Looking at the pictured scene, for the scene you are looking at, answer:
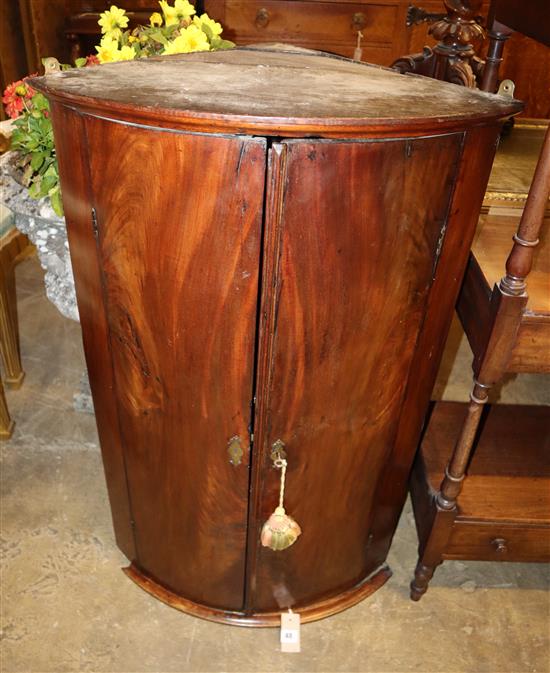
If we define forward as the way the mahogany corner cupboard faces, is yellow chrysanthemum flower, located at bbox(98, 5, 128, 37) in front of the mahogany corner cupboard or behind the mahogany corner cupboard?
behind

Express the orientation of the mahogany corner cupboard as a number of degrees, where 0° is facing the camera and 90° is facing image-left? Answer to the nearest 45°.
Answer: approximately 0°

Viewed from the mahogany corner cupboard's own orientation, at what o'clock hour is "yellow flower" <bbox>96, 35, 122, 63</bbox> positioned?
The yellow flower is roughly at 5 o'clock from the mahogany corner cupboard.

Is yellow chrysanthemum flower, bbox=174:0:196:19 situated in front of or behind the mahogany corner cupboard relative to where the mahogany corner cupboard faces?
behind

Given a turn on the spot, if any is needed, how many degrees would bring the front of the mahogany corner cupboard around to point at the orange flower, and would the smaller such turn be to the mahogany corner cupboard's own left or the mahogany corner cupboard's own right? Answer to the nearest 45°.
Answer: approximately 135° to the mahogany corner cupboard's own right

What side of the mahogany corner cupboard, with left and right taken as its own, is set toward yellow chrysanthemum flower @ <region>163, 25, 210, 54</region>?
back
